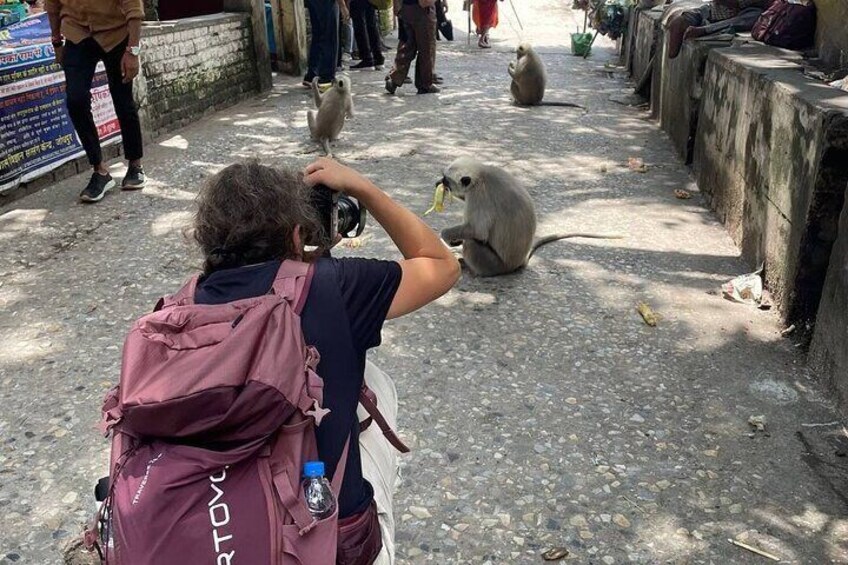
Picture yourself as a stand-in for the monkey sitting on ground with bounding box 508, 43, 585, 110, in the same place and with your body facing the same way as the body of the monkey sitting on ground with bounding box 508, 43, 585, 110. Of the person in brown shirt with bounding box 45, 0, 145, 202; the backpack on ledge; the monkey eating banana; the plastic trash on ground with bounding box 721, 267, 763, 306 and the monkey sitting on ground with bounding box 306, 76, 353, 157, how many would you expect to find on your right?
0

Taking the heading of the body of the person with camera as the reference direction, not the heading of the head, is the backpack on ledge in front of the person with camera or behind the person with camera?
in front

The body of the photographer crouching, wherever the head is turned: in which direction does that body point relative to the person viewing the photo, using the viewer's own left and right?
facing away from the viewer and to the right of the viewer

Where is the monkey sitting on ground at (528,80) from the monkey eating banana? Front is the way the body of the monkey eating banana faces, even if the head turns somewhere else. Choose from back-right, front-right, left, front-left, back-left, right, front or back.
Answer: right

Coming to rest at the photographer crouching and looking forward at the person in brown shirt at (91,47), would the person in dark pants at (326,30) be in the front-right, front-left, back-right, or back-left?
front-right

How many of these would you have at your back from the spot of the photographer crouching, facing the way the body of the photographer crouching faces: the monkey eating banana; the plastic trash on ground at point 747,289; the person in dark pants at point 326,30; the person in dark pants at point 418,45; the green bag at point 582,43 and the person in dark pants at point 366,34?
0

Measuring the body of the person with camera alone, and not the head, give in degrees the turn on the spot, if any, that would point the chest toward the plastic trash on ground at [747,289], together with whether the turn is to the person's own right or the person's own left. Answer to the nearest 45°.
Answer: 0° — they already face it

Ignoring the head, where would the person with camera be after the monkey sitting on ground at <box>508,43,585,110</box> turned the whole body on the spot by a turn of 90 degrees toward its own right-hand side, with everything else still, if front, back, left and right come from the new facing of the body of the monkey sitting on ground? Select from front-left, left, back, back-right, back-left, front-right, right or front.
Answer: back

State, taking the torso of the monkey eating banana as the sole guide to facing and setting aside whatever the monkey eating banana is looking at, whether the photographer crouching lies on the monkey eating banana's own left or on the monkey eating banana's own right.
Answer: on the monkey eating banana's own left

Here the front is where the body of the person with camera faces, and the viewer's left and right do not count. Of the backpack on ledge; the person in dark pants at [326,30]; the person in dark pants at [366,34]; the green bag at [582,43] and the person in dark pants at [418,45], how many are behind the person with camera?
0

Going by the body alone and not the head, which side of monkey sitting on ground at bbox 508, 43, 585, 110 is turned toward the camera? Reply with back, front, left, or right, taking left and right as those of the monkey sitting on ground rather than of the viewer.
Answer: left

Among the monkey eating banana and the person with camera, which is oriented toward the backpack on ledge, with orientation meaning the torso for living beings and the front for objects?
the person with camera

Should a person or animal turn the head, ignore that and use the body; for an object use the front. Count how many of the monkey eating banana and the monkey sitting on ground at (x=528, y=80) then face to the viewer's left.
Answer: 2

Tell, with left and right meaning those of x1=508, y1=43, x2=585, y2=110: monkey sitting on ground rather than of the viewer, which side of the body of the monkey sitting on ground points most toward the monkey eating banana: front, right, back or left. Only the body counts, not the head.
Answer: left

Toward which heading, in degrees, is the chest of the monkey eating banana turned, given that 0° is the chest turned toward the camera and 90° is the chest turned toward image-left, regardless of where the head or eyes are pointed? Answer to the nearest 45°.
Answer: approximately 90°

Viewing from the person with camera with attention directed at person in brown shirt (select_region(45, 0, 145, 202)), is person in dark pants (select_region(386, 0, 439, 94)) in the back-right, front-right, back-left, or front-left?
front-right

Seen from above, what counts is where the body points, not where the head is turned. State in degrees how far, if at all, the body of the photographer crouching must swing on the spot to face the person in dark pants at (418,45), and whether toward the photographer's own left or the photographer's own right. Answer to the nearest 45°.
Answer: approximately 45° to the photographer's own left

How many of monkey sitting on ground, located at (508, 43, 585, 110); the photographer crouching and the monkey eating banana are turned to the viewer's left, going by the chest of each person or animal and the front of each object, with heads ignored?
2

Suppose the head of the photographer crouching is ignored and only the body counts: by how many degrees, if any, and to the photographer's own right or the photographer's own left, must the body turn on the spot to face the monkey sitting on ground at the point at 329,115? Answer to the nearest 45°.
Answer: approximately 45° to the photographer's own left
